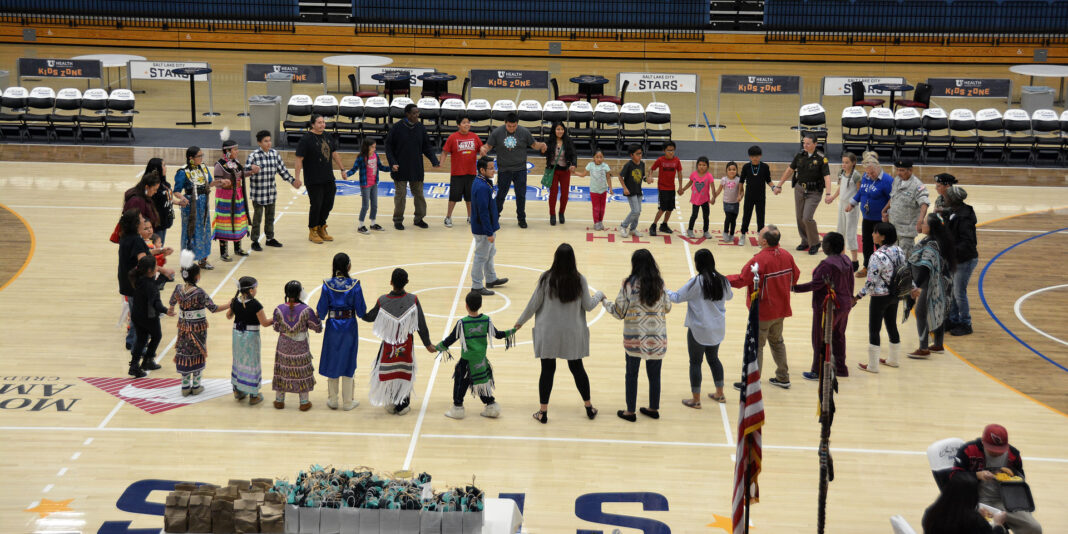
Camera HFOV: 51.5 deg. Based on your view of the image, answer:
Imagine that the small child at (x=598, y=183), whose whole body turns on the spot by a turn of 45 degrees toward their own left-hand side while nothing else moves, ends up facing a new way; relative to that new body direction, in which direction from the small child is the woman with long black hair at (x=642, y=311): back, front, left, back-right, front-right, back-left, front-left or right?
front-right

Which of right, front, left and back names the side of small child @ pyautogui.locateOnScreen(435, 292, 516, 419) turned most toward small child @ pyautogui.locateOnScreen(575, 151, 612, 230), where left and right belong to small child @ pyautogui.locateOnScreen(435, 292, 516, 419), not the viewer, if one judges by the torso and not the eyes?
front

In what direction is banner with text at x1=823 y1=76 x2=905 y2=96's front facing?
toward the camera

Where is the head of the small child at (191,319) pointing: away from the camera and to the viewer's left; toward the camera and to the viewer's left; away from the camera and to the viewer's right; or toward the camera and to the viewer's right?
away from the camera and to the viewer's right

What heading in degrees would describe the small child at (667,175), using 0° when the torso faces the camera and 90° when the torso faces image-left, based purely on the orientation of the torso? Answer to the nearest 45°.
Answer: approximately 0°

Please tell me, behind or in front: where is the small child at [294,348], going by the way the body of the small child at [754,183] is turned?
in front
